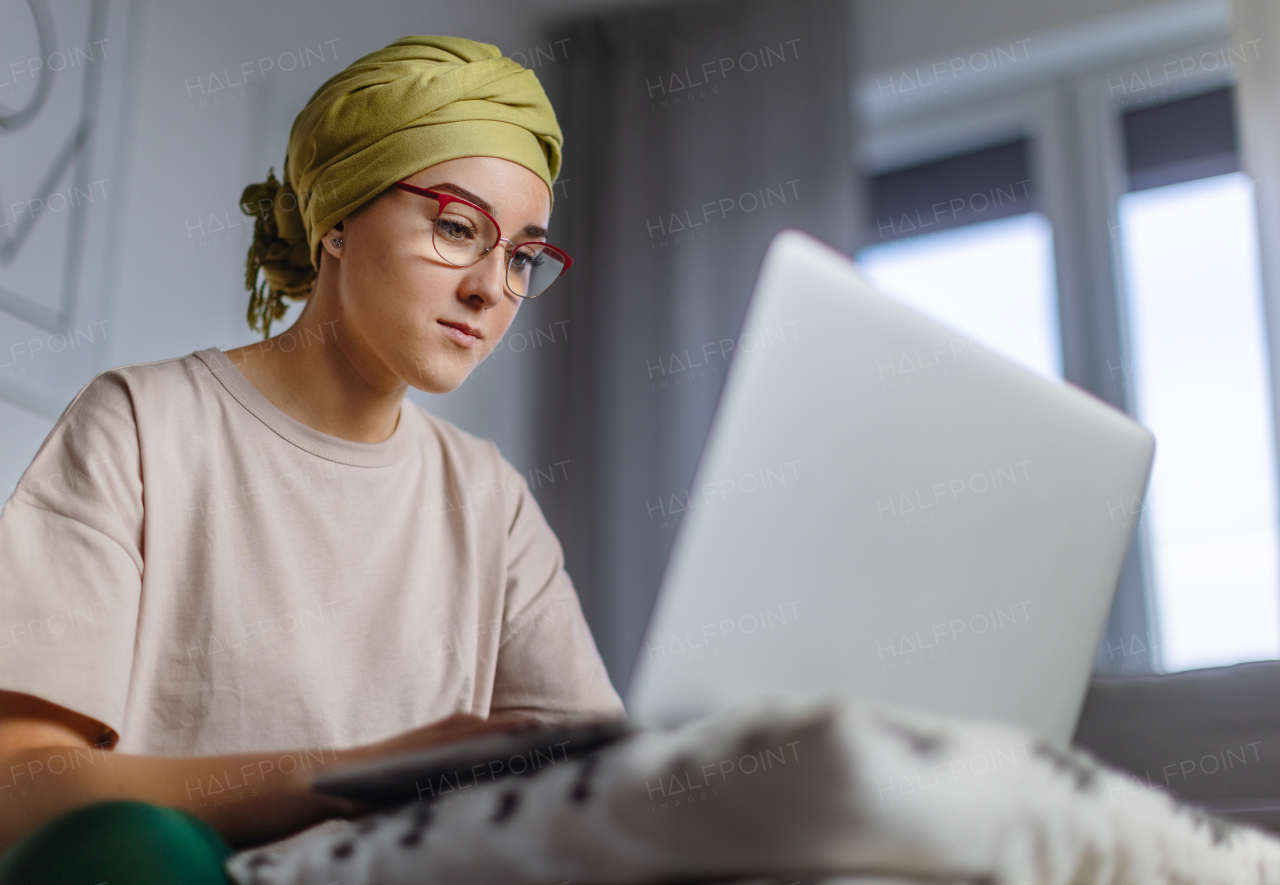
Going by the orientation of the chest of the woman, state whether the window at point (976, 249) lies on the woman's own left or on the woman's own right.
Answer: on the woman's own left

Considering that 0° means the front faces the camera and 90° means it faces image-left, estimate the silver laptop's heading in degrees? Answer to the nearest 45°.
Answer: approximately 135°

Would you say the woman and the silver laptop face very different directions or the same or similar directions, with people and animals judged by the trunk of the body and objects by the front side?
very different directions

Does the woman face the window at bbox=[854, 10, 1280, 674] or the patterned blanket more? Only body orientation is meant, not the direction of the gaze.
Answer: the patterned blanket

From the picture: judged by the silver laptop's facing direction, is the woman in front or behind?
in front

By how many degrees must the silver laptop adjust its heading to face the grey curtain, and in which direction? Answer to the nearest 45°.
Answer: approximately 45° to its right

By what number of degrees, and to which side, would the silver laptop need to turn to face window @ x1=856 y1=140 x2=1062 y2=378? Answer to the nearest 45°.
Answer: approximately 45° to its right

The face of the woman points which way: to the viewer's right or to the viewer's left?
to the viewer's right

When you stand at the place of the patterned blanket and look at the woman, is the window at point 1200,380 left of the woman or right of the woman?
right

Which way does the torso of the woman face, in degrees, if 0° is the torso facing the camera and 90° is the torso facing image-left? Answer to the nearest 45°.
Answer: approximately 315°

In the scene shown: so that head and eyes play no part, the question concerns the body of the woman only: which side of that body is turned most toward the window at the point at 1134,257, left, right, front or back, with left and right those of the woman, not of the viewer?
left
